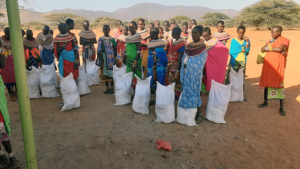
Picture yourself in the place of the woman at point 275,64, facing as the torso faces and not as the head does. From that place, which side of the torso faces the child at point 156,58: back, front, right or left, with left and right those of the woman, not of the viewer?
front

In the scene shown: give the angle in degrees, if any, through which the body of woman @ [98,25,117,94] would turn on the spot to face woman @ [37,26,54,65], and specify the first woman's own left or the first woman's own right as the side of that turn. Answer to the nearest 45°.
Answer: approximately 90° to the first woman's own right

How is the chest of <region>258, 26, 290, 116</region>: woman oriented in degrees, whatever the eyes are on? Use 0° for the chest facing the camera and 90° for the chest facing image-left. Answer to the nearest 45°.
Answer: approximately 45°

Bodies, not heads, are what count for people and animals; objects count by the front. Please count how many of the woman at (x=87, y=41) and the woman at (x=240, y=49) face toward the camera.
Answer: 2

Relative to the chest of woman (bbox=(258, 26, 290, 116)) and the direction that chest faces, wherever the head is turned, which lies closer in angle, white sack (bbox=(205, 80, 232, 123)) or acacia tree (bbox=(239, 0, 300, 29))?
the white sack

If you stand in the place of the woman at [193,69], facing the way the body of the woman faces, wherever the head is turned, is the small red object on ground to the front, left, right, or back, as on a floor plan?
front

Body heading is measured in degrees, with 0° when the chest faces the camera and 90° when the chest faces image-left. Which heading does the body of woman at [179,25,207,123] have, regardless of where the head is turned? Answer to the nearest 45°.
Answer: approximately 45°

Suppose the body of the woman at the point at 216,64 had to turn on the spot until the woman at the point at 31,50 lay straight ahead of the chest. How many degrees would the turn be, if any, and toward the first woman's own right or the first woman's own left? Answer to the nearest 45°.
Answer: approximately 45° to the first woman's own right

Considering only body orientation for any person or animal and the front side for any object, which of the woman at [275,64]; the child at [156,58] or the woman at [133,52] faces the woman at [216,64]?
the woman at [275,64]

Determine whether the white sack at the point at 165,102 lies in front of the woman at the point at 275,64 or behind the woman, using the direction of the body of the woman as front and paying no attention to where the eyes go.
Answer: in front

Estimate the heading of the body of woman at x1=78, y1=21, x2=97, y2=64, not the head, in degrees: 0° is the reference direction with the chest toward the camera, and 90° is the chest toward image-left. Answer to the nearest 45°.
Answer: approximately 0°

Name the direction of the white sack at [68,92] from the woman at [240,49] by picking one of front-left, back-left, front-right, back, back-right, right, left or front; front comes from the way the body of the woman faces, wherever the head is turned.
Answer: front-right
